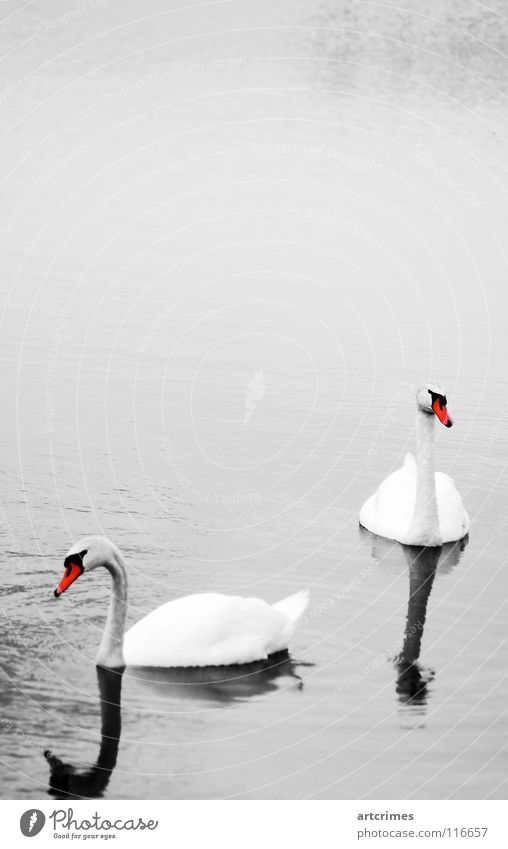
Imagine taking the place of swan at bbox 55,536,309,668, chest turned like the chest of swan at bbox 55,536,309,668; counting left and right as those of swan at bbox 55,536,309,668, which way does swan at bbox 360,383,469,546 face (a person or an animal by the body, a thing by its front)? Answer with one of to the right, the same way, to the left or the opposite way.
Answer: to the left

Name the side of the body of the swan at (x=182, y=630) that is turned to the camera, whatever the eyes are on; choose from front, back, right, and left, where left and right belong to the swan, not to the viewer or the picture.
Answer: left

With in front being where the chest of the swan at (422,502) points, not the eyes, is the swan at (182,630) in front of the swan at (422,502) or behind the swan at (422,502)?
in front

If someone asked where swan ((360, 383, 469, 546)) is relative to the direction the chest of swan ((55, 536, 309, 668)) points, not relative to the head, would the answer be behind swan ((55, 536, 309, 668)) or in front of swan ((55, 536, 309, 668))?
behind

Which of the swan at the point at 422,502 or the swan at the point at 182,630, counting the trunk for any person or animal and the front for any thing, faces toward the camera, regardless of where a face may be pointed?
the swan at the point at 422,502

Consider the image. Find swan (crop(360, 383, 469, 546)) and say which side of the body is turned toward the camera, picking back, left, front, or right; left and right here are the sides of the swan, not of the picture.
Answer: front

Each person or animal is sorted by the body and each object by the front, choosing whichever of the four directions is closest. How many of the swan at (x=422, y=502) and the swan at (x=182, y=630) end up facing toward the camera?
1
